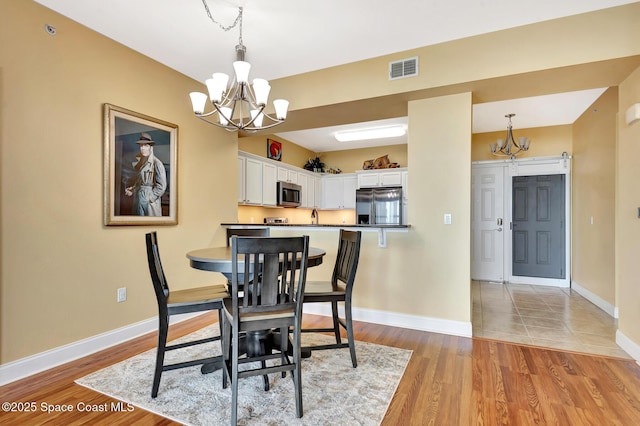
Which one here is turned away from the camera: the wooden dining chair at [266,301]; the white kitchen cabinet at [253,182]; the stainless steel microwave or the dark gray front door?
the wooden dining chair

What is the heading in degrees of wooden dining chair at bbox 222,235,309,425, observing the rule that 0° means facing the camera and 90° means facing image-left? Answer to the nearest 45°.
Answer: approximately 180°

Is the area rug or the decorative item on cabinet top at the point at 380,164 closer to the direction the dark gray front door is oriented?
the area rug

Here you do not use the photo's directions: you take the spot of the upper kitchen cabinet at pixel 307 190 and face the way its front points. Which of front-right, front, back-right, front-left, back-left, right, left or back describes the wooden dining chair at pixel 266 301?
front-right

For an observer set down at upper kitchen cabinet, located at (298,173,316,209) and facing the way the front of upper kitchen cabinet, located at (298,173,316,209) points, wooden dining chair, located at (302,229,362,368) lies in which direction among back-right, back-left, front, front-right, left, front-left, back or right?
front-right

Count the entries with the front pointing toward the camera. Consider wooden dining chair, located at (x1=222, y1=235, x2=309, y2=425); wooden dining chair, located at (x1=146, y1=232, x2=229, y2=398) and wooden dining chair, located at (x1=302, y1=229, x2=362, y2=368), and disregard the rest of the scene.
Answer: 0

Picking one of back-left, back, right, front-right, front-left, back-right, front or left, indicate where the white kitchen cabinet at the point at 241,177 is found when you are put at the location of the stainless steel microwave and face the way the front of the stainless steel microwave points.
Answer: right

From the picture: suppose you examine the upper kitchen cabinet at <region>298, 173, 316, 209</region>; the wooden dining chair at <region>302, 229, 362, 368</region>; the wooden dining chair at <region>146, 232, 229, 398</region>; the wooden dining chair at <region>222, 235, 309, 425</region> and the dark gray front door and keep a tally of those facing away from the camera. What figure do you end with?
1

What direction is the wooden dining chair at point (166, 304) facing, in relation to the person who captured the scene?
facing to the right of the viewer

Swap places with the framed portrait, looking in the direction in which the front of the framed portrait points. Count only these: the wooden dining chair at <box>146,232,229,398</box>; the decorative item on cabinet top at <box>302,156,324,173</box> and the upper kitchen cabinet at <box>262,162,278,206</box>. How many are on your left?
2

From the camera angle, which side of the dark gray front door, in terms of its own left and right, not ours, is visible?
front

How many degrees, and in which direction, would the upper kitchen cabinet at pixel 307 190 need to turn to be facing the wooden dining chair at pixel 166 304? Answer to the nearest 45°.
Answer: approximately 45° to its right

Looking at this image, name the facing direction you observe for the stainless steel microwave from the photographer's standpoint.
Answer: facing the viewer and to the right of the viewer

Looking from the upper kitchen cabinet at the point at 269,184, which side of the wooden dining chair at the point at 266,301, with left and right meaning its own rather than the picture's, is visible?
front

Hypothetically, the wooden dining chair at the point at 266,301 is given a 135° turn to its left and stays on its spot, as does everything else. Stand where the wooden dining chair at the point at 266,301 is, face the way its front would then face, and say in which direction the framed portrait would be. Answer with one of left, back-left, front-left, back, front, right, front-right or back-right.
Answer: right

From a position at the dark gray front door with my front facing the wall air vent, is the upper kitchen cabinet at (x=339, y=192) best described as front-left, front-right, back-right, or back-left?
front-right

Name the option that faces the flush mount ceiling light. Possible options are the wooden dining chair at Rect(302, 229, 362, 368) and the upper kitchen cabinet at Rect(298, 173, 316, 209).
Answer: the upper kitchen cabinet
